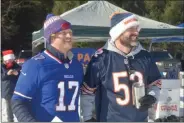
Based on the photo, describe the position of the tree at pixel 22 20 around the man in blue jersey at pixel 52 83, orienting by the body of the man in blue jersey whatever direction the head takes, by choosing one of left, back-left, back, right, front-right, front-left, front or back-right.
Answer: back-left

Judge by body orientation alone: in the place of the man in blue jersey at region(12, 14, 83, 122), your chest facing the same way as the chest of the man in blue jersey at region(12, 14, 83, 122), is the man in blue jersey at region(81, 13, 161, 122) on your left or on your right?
on your left

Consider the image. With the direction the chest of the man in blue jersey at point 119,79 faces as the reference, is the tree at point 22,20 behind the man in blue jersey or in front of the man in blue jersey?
behind

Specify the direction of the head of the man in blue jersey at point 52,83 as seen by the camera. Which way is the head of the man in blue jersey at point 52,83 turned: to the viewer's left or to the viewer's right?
to the viewer's right

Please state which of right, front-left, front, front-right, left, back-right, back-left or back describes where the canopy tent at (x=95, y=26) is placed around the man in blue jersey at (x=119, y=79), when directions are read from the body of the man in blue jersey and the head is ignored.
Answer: back-left

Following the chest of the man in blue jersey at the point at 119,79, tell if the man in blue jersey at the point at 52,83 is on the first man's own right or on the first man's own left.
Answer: on the first man's own right

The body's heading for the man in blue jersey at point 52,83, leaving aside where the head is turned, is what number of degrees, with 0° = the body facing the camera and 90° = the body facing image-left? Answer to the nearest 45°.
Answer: approximately 315°

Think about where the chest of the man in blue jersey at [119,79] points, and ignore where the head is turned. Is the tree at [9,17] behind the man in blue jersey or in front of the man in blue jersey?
behind

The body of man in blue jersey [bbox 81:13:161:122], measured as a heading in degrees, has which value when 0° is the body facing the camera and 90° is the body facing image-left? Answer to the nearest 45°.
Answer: approximately 315°
